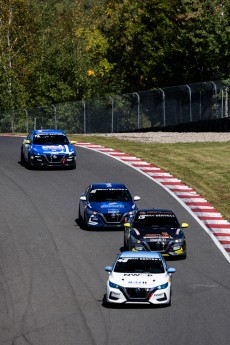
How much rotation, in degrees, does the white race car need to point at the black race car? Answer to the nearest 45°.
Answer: approximately 180°

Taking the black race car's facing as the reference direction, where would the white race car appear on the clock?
The white race car is roughly at 12 o'clock from the black race car.

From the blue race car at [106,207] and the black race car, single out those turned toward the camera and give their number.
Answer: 2

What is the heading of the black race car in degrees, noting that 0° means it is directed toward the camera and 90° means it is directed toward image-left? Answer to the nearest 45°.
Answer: approximately 0°

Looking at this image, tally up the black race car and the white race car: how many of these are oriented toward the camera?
2
